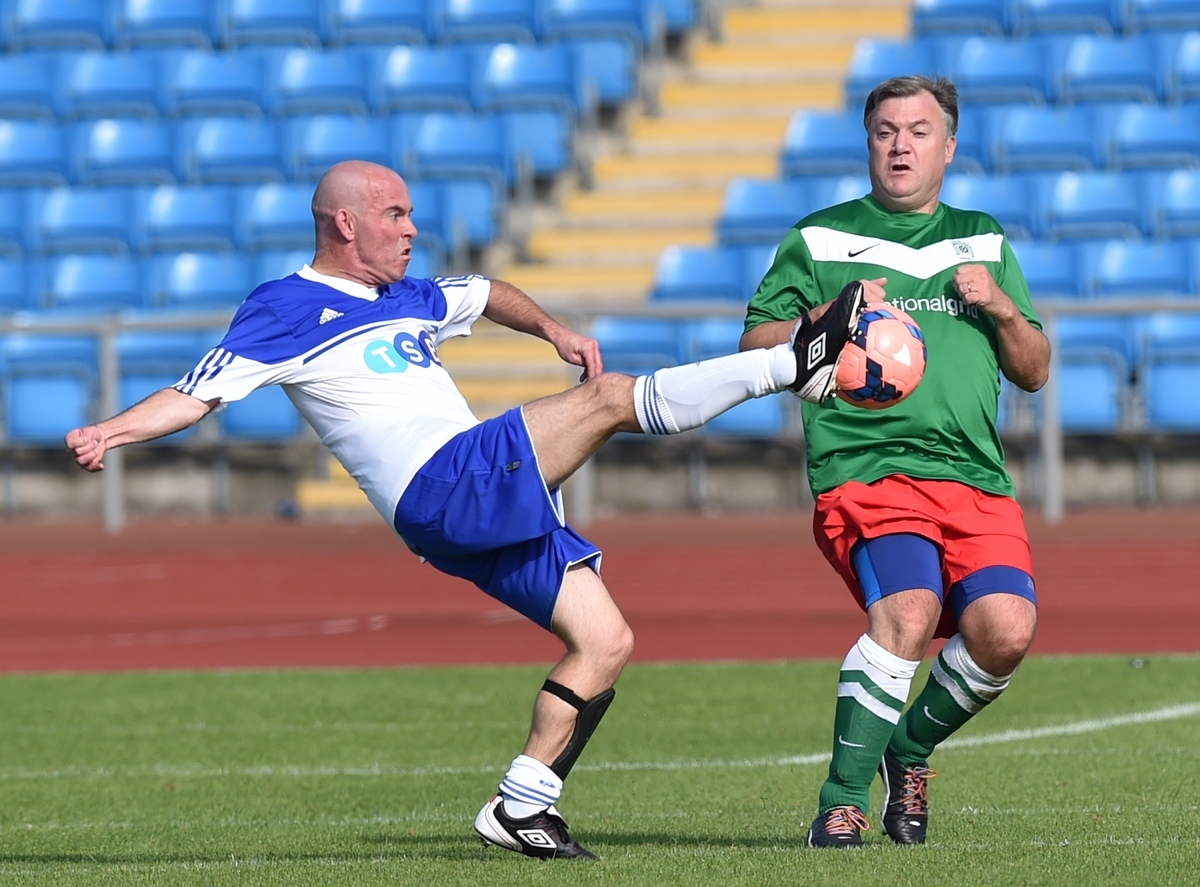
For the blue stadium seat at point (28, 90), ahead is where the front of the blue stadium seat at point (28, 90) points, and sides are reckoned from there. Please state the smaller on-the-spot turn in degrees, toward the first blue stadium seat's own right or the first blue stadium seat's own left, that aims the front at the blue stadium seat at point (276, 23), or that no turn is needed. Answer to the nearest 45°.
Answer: approximately 90° to the first blue stadium seat's own left

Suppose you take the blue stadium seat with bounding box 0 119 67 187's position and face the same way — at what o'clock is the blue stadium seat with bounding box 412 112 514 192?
the blue stadium seat with bounding box 412 112 514 192 is roughly at 10 o'clock from the blue stadium seat with bounding box 0 119 67 187.

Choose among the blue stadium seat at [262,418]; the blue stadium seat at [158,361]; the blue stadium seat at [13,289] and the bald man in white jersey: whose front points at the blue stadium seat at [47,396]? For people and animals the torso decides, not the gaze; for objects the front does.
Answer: the blue stadium seat at [13,289]

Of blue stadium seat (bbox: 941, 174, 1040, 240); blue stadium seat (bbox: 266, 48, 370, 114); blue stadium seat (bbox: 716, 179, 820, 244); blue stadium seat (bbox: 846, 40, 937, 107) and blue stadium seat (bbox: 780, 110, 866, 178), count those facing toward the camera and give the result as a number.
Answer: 5

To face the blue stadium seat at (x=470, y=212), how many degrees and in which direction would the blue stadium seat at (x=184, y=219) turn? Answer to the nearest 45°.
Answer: approximately 45° to its left

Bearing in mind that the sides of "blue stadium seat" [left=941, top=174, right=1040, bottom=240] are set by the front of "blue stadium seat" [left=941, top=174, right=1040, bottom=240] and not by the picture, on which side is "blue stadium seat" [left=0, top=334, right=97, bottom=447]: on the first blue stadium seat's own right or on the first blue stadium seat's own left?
on the first blue stadium seat's own right

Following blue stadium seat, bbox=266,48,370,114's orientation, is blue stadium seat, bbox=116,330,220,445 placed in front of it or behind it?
in front

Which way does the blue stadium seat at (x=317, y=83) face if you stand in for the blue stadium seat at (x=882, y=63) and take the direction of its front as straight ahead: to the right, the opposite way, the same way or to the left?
the same way

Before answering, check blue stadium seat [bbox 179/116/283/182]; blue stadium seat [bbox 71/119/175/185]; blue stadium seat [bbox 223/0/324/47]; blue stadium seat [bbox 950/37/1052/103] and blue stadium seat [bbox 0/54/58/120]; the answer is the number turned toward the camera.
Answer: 5

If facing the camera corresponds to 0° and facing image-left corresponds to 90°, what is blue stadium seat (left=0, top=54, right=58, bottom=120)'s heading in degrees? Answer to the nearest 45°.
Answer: approximately 0°

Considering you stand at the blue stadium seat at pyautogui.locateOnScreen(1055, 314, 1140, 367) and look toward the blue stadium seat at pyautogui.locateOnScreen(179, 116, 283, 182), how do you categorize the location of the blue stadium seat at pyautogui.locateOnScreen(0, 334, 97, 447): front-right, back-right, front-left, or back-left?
front-left

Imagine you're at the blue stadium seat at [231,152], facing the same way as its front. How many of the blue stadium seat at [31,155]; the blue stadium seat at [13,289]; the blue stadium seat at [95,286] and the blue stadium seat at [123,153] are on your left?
0

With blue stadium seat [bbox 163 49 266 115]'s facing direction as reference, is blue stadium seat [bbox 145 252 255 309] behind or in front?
in front

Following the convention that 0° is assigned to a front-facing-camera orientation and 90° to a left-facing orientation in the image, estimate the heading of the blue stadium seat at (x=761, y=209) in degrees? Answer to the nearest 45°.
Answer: approximately 0°

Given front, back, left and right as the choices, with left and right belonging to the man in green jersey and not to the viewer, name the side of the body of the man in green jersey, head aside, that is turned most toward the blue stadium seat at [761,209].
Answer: back

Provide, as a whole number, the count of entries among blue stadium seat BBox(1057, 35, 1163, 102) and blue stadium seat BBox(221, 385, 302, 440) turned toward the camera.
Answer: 2

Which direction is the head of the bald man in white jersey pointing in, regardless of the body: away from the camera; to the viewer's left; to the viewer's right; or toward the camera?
to the viewer's right

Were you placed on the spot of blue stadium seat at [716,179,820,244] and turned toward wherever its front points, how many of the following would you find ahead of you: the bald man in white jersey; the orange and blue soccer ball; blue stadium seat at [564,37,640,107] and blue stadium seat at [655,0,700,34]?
2

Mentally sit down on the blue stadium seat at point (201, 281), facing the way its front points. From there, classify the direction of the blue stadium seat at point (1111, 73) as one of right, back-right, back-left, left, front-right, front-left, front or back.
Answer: left

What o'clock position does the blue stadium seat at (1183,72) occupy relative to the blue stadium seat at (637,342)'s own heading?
the blue stadium seat at (1183,72) is roughly at 8 o'clock from the blue stadium seat at (637,342).

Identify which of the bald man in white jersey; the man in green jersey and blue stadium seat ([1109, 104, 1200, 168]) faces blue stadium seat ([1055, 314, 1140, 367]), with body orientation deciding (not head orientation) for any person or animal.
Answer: blue stadium seat ([1109, 104, 1200, 168])

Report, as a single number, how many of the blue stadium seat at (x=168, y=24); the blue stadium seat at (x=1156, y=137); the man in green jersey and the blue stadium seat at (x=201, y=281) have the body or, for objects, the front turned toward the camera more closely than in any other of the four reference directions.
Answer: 4

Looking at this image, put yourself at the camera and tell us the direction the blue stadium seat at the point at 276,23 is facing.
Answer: facing the viewer
